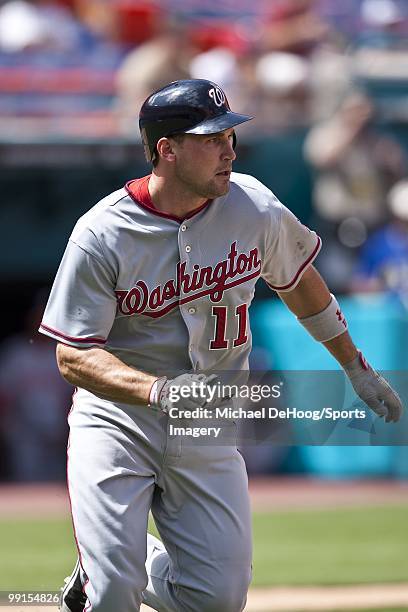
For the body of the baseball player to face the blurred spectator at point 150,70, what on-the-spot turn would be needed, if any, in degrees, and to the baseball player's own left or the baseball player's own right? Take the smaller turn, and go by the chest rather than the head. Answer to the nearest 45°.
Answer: approximately 135° to the baseball player's own left

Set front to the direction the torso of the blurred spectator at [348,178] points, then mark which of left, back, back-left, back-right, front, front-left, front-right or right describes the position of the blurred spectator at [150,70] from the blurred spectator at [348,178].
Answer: right

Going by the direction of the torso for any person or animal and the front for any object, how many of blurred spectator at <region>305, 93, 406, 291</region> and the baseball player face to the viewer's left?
0

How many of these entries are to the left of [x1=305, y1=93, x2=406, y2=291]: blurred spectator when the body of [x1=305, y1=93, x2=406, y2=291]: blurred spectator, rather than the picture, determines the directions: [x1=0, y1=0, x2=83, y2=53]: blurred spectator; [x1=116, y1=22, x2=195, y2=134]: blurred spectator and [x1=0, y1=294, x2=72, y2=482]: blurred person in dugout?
0

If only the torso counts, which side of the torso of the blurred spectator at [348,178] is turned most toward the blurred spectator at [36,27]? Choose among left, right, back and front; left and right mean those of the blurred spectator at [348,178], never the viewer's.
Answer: right

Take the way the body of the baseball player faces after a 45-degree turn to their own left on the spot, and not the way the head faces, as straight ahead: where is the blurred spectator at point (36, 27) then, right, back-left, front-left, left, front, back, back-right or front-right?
left

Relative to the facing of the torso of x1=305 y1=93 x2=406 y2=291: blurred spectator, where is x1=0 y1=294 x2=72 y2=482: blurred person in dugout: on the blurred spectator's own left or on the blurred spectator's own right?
on the blurred spectator's own right

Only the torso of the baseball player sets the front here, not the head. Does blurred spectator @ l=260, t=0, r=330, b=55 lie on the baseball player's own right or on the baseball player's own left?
on the baseball player's own left

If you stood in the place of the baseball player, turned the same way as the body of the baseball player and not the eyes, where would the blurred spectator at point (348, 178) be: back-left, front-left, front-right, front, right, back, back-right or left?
back-left

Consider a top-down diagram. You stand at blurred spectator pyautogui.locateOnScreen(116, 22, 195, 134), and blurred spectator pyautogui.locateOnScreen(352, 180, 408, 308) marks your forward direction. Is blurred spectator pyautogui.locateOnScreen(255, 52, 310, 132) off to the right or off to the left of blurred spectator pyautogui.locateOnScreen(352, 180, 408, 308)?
left

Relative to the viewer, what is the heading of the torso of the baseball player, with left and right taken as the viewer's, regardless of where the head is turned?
facing the viewer and to the right of the viewer

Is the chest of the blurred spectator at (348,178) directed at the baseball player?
yes

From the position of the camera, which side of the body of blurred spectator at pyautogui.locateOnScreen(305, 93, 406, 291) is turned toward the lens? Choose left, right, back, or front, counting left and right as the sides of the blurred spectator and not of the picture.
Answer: front
